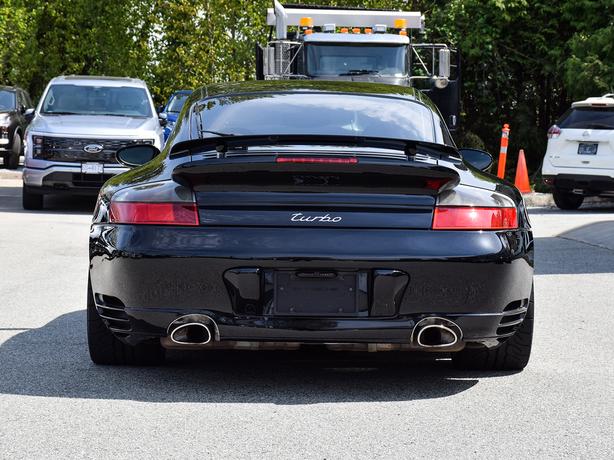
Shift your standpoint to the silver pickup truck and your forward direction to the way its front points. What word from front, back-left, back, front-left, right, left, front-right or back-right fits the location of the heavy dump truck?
left

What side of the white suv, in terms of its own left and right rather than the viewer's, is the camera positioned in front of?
back

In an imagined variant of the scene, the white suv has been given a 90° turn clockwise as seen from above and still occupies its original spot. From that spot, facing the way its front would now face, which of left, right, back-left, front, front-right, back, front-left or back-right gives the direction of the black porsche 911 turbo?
right

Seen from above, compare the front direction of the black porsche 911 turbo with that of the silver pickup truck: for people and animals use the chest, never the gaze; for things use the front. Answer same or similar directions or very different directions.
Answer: very different directions

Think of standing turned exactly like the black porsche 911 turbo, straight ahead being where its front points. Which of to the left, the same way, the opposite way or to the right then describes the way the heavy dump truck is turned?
the opposite way

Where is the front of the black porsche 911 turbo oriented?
away from the camera

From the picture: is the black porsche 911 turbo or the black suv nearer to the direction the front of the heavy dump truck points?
the black porsche 911 turbo

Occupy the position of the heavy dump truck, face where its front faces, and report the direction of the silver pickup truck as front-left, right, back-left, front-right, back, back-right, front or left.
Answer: right

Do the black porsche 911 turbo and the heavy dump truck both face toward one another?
yes

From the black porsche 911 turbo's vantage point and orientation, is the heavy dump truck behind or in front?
in front

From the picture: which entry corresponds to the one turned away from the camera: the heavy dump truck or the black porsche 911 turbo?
the black porsche 911 turbo

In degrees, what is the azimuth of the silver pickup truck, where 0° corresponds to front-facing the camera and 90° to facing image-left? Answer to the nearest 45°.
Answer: approximately 0°

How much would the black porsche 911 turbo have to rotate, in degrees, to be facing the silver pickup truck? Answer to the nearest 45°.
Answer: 0° — it already faces it

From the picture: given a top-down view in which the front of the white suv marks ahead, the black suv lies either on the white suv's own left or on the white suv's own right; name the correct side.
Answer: on the white suv's own left
